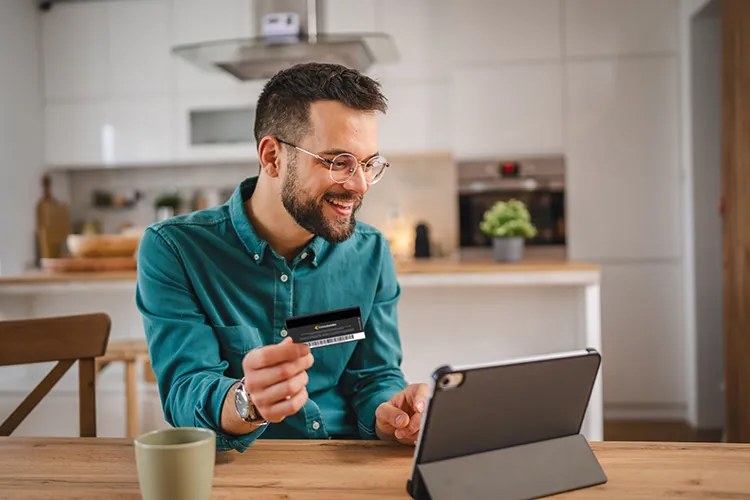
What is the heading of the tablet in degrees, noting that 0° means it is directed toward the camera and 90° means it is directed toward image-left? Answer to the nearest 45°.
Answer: approximately 135°

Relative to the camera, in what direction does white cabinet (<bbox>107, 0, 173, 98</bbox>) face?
facing the viewer

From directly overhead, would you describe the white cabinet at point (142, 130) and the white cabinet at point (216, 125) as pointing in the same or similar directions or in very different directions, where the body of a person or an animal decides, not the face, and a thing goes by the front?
same or similar directions

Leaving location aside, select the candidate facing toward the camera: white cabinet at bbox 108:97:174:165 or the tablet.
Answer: the white cabinet

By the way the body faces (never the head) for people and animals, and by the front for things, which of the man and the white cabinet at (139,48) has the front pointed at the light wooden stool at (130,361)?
the white cabinet

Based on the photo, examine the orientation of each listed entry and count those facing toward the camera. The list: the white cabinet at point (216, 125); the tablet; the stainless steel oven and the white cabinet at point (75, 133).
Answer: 3

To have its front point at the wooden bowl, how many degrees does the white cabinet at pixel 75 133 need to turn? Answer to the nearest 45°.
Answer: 0° — it already faces it

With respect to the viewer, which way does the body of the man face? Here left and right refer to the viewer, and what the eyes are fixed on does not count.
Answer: facing the viewer and to the right of the viewer

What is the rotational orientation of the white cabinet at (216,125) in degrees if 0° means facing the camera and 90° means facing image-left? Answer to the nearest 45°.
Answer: approximately 0°

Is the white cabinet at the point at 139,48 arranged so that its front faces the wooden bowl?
yes

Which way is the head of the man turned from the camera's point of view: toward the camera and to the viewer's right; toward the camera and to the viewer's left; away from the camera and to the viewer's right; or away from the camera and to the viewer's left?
toward the camera and to the viewer's right

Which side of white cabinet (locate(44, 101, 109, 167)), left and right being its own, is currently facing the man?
front

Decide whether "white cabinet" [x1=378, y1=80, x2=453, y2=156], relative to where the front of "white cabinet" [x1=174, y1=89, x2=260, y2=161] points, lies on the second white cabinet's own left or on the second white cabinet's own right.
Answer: on the second white cabinet's own left

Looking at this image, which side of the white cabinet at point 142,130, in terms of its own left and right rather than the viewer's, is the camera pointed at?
front

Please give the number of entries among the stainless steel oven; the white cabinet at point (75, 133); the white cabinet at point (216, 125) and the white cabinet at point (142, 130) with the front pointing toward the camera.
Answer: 4
